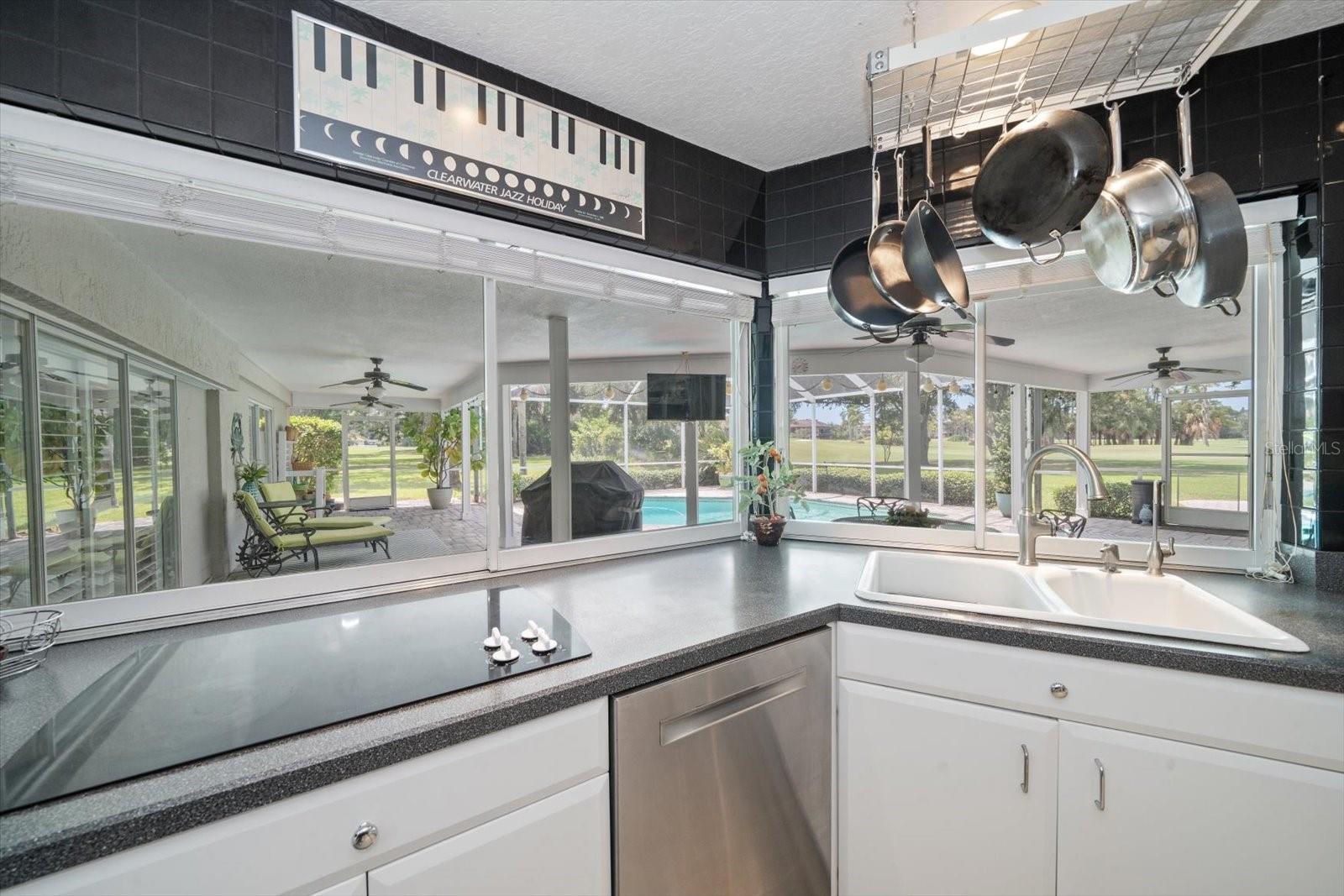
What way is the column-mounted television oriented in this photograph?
toward the camera

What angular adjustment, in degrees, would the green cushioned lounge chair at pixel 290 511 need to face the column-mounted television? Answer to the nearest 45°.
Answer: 0° — it already faces it

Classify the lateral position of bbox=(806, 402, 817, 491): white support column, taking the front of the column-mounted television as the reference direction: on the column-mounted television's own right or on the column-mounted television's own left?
on the column-mounted television's own left

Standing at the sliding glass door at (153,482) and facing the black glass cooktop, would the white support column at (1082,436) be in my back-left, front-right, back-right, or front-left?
front-left

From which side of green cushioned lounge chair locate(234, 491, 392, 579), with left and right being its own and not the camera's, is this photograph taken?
right

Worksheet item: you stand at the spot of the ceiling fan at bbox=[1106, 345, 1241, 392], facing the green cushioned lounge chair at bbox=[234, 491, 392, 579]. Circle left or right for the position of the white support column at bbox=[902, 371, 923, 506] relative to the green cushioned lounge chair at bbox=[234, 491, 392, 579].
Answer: right

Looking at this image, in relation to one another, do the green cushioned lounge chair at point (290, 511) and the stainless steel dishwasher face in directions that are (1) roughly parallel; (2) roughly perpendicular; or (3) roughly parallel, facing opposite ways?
roughly perpendicular

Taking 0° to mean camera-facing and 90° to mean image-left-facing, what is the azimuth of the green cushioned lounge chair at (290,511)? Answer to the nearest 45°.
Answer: approximately 270°

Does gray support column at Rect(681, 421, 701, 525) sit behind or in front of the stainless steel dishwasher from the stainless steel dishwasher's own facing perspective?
behind

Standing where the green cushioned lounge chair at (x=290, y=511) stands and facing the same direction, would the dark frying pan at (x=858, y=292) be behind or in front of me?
in front

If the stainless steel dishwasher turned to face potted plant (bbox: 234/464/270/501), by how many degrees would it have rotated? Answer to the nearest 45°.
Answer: approximately 135° to its right
